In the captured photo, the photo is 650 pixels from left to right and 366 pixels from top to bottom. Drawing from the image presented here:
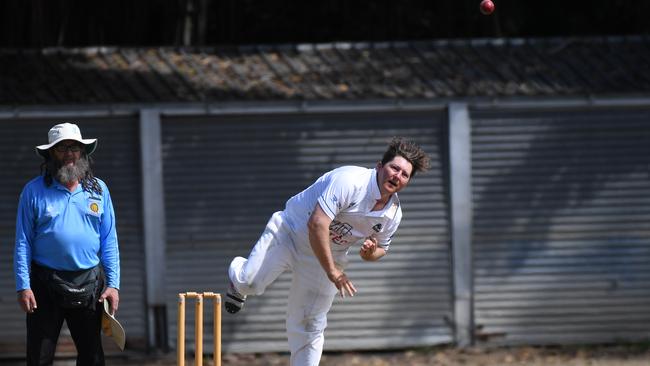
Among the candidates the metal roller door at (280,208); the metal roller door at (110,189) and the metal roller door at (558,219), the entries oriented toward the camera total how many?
3

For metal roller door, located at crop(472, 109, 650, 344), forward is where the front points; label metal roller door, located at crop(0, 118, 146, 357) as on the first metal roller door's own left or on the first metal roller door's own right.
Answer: on the first metal roller door's own right

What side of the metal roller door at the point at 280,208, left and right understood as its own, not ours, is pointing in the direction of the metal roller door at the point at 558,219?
left

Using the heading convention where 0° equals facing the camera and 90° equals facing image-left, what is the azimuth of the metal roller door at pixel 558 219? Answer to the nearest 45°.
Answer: approximately 0°

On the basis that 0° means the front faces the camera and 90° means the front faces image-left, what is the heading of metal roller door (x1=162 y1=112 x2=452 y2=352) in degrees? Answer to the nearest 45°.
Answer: approximately 0°

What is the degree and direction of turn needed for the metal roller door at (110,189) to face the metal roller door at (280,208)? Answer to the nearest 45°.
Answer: approximately 90° to its left

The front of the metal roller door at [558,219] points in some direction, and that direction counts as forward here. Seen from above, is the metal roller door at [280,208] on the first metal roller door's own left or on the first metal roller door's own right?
on the first metal roller door's own right

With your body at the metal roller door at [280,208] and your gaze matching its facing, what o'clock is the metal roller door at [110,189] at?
the metal roller door at [110,189] is roughly at 3 o'clock from the metal roller door at [280,208].

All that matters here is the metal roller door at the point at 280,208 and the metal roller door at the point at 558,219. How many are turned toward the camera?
2

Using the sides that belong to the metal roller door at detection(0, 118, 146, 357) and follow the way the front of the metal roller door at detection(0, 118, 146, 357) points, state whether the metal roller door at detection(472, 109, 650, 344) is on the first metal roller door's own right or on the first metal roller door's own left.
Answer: on the first metal roller door's own left
